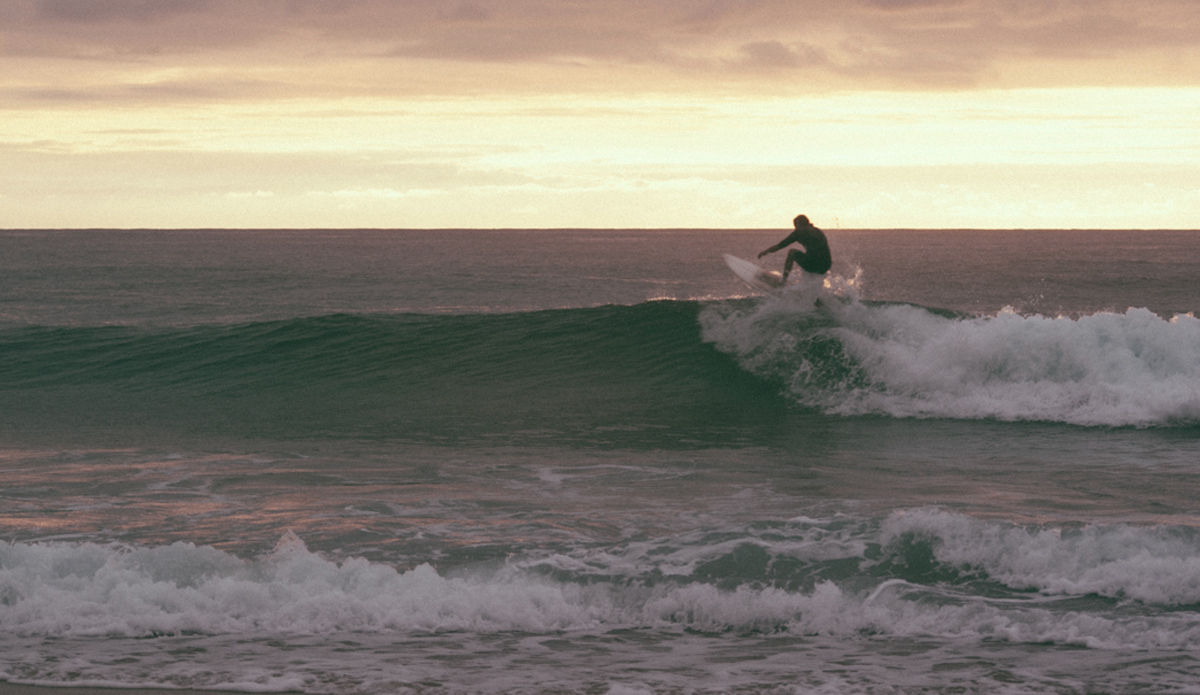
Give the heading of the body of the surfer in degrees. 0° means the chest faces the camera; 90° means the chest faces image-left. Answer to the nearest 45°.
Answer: approximately 90°
